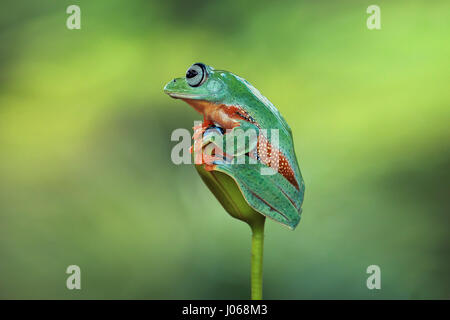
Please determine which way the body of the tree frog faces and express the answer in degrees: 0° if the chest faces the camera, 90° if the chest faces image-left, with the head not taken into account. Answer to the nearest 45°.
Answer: approximately 90°
